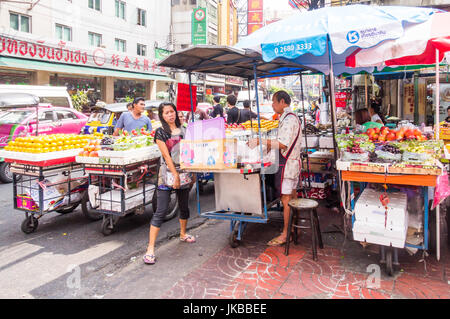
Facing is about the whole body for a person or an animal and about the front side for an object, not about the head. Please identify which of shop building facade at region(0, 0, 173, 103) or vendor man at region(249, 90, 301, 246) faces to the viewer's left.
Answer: the vendor man

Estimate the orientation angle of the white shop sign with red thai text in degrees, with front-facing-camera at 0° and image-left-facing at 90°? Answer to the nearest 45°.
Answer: approximately 315°

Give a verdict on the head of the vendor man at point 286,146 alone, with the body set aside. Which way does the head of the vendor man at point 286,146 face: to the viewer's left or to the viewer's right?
to the viewer's left

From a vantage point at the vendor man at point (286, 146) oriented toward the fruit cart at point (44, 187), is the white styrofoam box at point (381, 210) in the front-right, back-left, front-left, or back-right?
back-left

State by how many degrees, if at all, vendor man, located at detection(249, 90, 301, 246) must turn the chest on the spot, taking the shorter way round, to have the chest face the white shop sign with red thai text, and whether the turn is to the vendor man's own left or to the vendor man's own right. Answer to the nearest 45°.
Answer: approximately 45° to the vendor man's own right

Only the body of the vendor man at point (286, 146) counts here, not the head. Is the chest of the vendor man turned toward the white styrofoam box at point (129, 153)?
yes

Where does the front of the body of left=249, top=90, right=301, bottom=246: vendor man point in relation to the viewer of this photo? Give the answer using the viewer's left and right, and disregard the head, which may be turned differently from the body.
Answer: facing to the left of the viewer

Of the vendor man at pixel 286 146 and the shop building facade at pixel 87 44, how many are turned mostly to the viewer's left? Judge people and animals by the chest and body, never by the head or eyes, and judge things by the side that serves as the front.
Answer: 1
